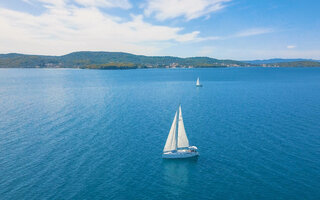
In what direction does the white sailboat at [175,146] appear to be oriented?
to the viewer's left
